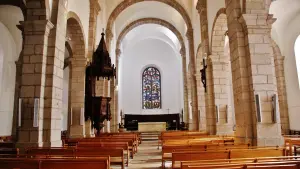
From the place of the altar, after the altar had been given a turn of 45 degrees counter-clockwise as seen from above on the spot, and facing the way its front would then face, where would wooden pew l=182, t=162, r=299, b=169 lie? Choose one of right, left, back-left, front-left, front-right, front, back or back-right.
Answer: front-right

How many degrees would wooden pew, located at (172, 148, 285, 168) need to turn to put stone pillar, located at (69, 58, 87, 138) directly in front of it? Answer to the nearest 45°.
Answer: approximately 45° to its left

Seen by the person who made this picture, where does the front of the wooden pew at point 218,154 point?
facing away from the viewer

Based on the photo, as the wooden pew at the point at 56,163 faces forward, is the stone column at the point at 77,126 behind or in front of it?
in front

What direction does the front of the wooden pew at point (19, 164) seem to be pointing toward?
away from the camera

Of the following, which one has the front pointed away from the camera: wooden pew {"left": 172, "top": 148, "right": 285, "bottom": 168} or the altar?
the wooden pew

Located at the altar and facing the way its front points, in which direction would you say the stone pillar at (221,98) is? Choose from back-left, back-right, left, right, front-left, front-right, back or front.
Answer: front

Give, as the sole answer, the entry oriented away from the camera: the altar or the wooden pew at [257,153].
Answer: the wooden pew

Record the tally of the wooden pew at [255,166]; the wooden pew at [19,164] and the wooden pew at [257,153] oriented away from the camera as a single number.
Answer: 3

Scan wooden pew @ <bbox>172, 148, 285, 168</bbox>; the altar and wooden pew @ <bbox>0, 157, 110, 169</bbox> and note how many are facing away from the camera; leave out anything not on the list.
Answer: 2

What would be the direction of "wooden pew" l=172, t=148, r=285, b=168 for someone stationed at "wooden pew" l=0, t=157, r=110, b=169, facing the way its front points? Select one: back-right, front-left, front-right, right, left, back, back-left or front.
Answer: right

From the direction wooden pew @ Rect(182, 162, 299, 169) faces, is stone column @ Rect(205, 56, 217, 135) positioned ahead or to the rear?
ahead

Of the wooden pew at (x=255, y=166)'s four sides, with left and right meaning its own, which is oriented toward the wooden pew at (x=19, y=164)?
left

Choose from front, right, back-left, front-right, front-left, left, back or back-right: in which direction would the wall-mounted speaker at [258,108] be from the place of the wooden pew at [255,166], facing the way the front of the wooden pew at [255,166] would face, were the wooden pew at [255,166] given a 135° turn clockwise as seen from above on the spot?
back-left

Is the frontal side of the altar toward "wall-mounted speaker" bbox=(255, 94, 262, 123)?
yes

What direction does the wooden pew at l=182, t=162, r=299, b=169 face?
away from the camera

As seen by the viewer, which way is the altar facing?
toward the camera

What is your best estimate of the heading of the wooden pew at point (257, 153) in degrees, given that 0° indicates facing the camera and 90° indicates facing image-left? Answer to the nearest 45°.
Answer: approximately 180°

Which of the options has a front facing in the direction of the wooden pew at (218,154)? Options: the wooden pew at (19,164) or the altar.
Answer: the altar
